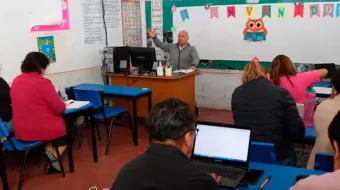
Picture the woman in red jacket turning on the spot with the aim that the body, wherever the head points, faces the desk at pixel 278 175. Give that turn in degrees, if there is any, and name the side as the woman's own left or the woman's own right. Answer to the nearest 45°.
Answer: approximately 90° to the woman's own right

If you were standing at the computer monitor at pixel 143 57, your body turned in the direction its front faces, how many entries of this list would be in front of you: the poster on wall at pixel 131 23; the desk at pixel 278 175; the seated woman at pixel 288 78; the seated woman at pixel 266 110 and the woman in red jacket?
1

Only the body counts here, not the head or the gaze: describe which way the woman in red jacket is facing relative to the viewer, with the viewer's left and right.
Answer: facing away from the viewer and to the right of the viewer

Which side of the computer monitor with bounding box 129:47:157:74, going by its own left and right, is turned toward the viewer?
back

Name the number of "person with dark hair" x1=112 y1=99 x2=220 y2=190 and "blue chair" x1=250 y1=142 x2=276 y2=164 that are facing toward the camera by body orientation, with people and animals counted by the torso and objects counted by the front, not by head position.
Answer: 0

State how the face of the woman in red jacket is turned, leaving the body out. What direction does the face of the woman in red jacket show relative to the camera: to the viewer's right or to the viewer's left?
to the viewer's right

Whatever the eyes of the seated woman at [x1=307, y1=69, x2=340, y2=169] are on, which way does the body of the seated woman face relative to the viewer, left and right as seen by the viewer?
facing away from the viewer and to the left of the viewer

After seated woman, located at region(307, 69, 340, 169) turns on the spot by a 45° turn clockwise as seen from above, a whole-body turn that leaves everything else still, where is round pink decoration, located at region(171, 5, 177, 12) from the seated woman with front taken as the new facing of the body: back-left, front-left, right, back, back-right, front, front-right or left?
front-left

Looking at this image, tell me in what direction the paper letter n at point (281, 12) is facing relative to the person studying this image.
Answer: facing the viewer

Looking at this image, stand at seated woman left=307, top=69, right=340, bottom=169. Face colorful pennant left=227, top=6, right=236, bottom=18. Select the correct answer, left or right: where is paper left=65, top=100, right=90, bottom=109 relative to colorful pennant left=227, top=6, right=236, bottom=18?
left

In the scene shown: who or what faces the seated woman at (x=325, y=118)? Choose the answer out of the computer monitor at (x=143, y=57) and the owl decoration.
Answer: the owl decoration

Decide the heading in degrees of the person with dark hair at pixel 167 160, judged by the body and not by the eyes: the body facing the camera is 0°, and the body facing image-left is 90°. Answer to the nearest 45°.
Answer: approximately 225°

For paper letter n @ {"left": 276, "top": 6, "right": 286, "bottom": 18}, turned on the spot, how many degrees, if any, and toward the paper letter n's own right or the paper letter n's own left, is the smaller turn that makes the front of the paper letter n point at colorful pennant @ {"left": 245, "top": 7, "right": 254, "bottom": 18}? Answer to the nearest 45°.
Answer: approximately 90° to the paper letter n's own right

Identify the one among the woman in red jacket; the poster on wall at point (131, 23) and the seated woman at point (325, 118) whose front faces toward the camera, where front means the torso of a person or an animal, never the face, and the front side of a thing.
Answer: the poster on wall

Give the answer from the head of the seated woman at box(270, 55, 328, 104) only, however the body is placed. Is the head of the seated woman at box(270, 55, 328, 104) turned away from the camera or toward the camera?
away from the camera

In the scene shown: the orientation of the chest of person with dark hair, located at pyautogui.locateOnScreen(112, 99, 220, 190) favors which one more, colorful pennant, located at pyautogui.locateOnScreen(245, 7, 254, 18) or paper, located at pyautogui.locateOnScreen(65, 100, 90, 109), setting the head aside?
the colorful pennant

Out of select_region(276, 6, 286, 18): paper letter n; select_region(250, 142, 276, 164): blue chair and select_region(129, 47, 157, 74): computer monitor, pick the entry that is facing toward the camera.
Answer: the paper letter n

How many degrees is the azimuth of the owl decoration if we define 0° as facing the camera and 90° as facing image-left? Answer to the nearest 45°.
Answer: approximately 0°
